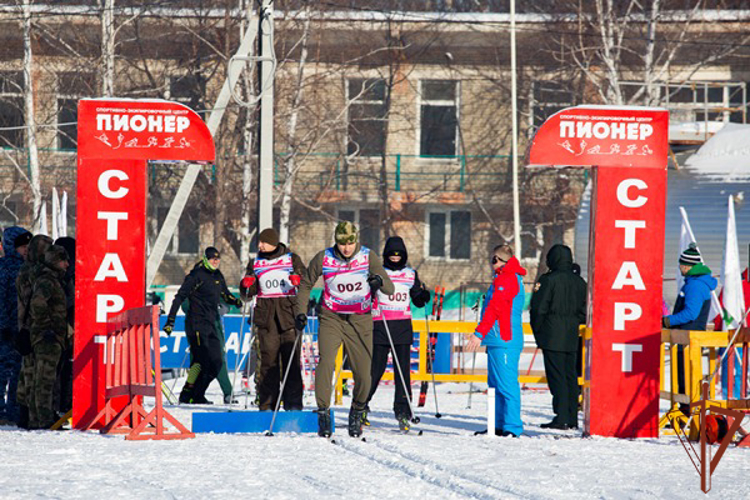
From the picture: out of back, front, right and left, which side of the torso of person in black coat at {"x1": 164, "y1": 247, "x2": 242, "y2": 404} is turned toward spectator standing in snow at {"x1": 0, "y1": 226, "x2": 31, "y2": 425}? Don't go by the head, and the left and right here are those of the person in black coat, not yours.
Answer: right

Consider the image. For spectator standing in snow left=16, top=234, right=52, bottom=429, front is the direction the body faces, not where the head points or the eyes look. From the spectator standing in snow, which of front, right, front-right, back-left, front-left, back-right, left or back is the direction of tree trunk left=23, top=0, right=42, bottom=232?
left

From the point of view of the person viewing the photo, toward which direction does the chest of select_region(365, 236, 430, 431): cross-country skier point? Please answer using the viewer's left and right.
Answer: facing the viewer

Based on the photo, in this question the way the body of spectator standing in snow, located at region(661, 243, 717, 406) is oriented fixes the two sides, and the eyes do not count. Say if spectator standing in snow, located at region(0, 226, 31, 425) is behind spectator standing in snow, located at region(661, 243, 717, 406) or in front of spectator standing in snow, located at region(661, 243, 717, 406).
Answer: in front

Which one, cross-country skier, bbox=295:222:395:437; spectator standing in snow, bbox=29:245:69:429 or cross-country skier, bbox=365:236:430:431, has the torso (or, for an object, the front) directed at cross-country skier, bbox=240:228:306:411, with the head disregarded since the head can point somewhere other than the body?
the spectator standing in snow

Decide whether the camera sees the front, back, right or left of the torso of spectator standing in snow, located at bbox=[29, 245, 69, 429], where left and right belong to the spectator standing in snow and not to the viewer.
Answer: right

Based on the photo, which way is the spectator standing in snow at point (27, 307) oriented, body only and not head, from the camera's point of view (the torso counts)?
to the viewer's right

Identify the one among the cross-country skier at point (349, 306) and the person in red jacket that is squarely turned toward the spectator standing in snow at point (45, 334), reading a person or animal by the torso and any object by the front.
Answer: the person in red jacket

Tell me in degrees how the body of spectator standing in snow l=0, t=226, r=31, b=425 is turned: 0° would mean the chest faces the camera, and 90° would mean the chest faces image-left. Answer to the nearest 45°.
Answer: approximately 270°

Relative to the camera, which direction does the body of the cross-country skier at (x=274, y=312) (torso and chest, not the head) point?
toward the camera

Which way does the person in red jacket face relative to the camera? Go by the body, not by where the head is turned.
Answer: to the viewer's left

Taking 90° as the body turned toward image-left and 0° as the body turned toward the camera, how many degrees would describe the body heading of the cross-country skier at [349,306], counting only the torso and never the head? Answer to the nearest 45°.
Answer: approximately 0°
